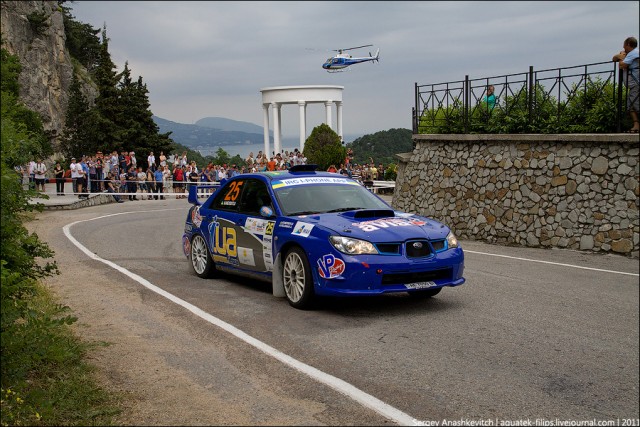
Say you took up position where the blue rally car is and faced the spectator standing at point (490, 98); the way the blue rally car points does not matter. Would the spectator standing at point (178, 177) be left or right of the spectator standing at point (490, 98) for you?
left

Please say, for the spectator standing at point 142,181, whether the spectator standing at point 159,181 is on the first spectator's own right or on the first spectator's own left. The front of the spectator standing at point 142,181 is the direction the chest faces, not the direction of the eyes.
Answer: on the first spectator's own left

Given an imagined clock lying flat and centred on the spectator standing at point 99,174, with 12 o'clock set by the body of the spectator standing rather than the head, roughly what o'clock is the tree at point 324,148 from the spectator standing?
The tree is roughly at 8 o'clock from the spectator standing.

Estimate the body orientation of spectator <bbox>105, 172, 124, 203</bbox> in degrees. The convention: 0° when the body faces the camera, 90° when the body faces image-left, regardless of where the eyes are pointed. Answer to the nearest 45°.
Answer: approximately 315°

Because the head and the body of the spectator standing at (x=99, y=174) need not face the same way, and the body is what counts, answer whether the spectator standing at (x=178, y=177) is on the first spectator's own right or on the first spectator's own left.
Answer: on the first spectator's own left

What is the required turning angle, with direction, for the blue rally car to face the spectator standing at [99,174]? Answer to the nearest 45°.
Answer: approximately 180°

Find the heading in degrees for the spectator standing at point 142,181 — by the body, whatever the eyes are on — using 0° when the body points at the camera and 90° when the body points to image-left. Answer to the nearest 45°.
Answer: approximately 0°

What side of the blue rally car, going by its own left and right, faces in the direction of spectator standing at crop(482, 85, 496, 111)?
left

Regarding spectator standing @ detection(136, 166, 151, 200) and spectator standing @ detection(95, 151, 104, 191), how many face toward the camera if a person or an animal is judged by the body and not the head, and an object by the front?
2

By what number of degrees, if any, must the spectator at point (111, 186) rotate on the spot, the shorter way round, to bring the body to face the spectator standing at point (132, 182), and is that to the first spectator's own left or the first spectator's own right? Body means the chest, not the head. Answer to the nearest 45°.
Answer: approximately 90° to the first spectator's own left

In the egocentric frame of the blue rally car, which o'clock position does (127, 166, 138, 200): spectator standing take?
The spectator standing is roughly at 7 o'clock from the blue rally car.

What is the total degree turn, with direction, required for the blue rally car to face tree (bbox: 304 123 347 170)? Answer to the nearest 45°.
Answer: approximately 135° to its left
